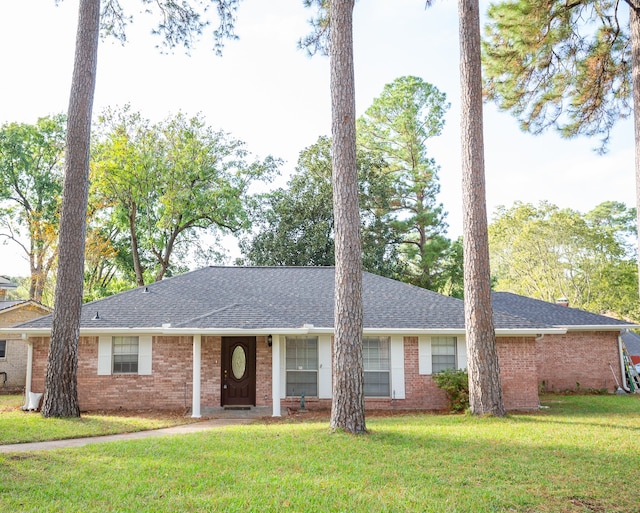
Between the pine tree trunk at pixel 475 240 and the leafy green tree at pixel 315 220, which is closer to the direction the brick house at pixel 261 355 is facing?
the pine tree trunk

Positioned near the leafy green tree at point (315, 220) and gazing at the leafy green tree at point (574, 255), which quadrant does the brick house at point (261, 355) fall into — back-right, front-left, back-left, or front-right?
back-right

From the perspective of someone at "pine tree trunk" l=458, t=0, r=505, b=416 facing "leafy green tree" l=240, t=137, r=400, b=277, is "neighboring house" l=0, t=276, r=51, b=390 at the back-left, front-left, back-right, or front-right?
front-left

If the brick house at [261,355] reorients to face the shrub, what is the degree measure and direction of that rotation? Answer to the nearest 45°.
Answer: approximately 90° to its left

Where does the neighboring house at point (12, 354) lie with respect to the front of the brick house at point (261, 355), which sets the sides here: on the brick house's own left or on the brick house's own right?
on the brick house's own right

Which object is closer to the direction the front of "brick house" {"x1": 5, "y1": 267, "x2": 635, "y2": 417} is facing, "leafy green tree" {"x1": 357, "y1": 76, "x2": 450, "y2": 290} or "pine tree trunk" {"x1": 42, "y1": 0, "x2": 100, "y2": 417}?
the pine tree trunk

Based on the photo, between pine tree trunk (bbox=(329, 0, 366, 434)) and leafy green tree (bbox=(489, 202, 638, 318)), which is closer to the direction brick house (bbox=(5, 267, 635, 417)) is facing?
the pine tree trunk

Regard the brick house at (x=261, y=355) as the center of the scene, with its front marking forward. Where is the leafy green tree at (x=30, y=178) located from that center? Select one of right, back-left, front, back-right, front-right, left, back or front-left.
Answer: back-right

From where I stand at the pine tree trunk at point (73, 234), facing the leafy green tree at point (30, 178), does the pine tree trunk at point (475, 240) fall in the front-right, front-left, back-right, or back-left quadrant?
back-right

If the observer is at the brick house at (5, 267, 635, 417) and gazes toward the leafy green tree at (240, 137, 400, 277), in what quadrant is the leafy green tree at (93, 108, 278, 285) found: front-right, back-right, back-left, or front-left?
front-left

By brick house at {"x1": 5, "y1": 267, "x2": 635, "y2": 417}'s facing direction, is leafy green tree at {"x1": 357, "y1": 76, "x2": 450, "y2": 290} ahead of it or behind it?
behind

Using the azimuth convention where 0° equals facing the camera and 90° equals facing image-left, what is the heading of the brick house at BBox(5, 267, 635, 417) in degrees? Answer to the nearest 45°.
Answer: approximately 0°

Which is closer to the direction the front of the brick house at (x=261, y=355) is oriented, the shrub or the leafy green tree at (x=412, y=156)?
the shrub

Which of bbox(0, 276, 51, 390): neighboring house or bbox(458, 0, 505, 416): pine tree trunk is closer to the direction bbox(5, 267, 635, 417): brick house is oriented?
the pine tree trunk
